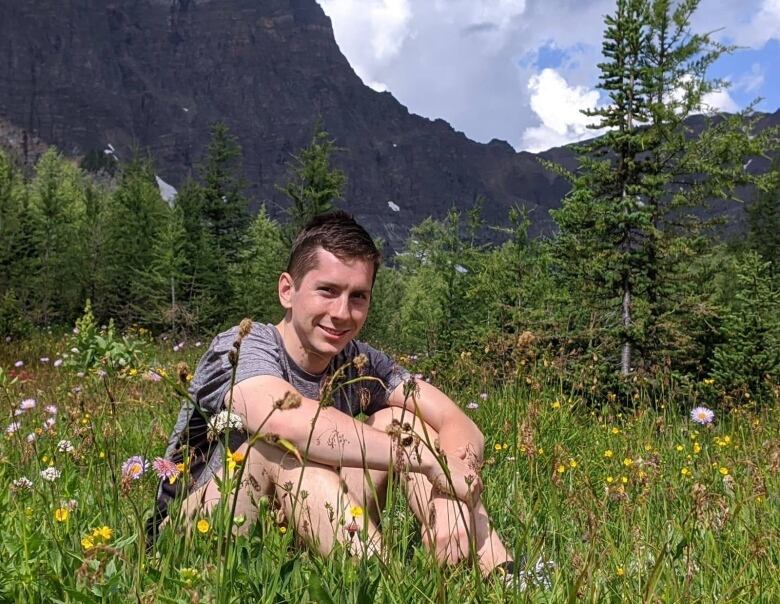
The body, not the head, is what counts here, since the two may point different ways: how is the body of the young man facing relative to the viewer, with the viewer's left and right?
facing the viewer and to the right of the viewer

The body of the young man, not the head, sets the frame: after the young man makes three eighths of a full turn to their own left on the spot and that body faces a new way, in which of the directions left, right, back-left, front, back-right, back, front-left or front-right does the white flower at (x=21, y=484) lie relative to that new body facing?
left

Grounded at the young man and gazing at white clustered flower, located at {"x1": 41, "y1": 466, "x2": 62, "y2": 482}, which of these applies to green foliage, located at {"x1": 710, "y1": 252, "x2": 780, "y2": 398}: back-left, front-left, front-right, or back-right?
back-right

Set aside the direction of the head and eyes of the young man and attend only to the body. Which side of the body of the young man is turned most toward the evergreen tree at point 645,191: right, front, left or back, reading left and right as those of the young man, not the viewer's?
left

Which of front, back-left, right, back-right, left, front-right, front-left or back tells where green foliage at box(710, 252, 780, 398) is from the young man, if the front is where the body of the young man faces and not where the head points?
left

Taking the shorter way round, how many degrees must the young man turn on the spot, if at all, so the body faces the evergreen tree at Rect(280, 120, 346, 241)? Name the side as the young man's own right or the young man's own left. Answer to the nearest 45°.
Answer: approximately 135° to the young man's own left

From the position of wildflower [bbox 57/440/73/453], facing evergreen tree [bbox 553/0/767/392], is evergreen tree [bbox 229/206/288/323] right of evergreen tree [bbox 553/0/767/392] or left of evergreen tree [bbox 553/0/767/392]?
left

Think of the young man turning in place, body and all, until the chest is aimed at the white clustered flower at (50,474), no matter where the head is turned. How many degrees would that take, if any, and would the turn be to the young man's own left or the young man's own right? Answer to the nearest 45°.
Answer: approximately 135° to the young man's own right

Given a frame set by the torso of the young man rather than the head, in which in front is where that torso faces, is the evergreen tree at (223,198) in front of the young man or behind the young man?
behind
